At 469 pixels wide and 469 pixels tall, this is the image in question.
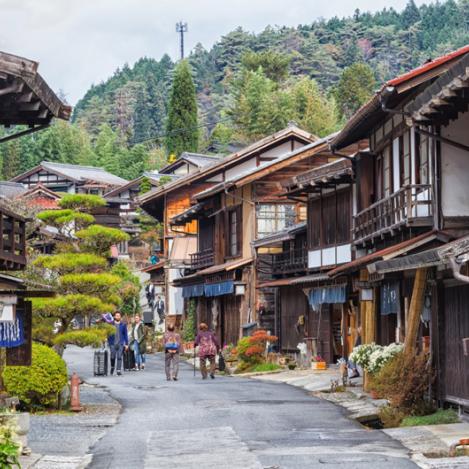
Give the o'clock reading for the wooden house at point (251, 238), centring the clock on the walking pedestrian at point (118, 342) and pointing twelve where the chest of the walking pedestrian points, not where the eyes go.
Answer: The wooden house is roughly at 7 o'clock from the walking pedestrian.

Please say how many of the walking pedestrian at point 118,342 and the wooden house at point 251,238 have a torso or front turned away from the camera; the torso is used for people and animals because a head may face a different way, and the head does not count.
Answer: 0

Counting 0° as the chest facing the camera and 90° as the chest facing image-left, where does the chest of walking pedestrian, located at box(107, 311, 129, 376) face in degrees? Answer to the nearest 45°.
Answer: approximately 0°

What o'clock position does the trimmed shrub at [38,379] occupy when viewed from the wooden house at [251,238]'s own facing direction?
The trimmed shrub is roughly at 11 o'clock from the wooden house.

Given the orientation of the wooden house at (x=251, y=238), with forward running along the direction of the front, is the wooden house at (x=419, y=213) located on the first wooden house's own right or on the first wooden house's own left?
on the first wooden house's own left
